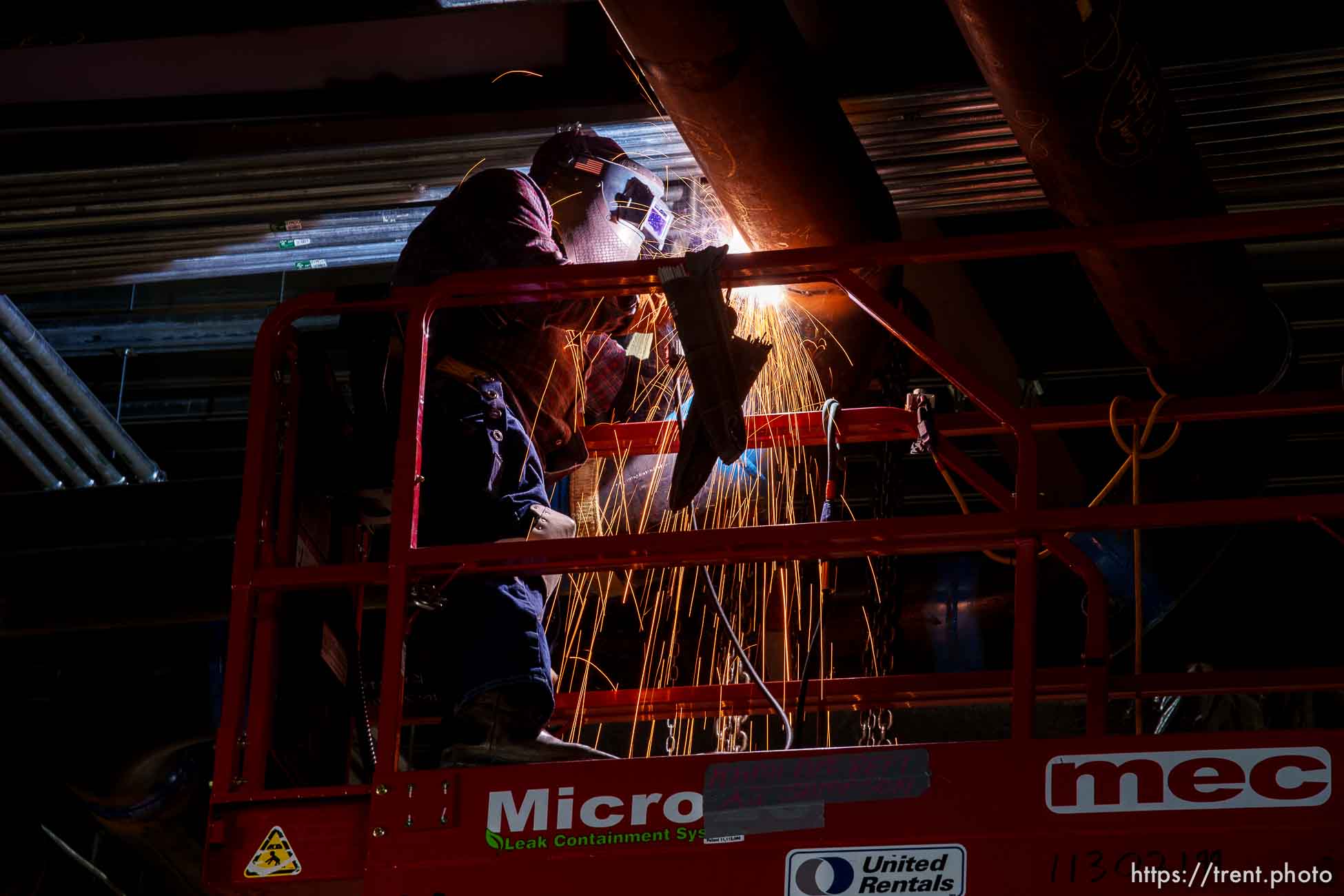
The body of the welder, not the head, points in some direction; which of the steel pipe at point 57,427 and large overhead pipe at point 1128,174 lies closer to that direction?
the large overhead pipe

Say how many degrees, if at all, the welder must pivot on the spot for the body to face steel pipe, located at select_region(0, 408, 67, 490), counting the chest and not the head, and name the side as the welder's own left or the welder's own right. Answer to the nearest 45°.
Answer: approximately 135° to the welder's own left

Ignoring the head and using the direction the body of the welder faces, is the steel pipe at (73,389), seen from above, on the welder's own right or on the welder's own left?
on the welder's own left

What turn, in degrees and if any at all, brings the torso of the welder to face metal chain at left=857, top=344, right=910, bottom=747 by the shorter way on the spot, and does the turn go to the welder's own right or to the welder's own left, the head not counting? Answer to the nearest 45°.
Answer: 0° — they already face it

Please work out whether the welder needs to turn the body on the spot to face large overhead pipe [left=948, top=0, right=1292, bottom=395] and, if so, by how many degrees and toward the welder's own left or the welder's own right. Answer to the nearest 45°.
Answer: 0° — they already face it

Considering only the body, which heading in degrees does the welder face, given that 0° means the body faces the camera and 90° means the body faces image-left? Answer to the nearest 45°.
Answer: approximately 270°

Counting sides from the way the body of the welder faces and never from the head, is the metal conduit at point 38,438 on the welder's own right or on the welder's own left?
on the welder's own left
